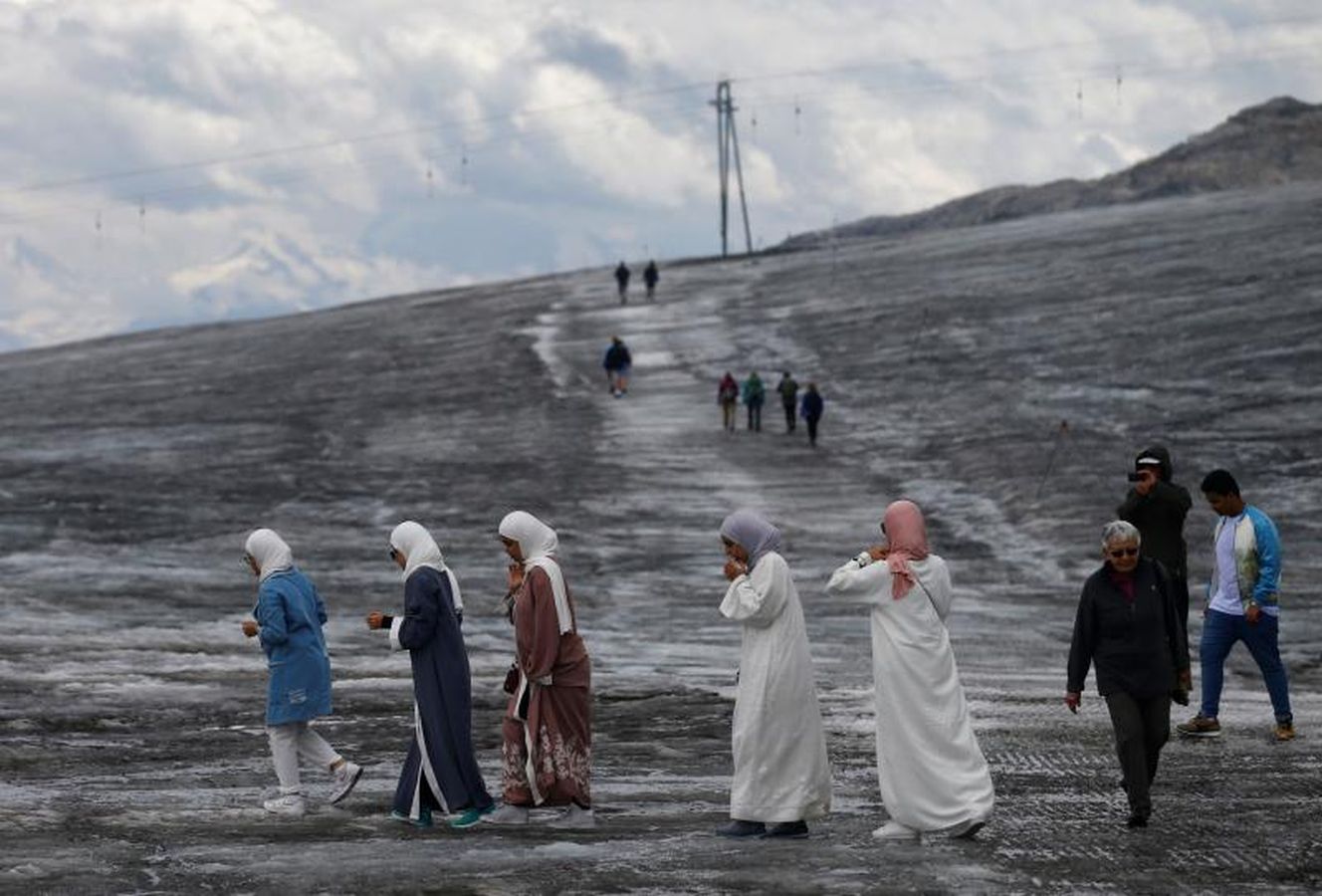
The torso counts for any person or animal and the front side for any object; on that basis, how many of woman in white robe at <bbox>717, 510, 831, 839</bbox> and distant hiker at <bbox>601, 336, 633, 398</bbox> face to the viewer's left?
1

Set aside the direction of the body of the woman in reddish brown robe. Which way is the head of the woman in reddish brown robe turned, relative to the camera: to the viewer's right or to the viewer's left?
to the viewer's left

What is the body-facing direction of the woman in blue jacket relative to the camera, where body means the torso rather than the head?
to the viewer's left

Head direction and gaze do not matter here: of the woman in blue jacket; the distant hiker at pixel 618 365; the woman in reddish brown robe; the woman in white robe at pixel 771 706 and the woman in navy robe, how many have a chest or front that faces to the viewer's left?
4

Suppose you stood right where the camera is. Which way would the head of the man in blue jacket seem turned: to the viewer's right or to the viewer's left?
to the viewer's left

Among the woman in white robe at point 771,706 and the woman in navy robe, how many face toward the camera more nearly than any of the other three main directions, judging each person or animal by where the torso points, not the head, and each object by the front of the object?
0

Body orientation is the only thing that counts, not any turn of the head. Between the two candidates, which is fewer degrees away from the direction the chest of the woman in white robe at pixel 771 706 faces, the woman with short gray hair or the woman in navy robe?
the woman in navy robe

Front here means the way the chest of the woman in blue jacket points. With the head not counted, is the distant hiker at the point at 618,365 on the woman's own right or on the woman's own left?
on the woman's own right

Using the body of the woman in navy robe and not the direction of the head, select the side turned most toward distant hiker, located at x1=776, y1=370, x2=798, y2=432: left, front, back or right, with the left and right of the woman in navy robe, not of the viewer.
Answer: right

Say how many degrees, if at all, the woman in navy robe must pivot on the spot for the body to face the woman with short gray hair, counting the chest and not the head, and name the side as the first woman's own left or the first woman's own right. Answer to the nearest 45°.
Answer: approximately 180°
